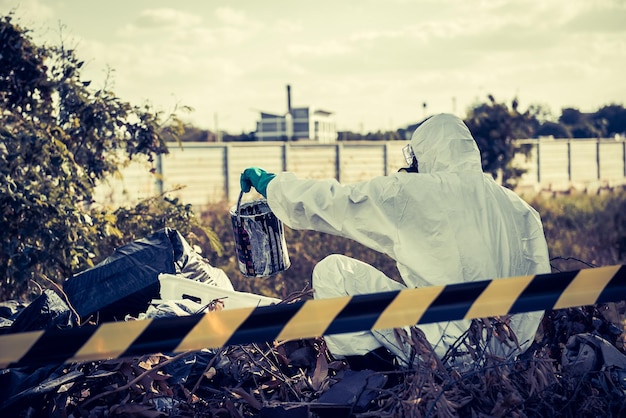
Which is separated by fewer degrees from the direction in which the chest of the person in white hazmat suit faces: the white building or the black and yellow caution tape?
the white building

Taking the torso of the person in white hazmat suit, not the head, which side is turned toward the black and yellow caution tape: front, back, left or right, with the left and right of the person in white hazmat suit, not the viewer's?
left

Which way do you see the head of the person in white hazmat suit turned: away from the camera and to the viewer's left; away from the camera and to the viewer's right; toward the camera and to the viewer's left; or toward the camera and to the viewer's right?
away from the camera and to the viewer's left

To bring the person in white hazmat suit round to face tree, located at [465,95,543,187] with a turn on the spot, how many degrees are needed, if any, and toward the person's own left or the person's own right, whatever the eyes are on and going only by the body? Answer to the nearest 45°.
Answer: approximately 45° to the person's own right

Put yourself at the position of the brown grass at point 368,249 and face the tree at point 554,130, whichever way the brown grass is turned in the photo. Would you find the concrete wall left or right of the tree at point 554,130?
left

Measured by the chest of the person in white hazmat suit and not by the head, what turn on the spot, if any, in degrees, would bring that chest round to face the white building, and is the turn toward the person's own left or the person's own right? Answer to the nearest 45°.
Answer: approximately 45° to the person's own right

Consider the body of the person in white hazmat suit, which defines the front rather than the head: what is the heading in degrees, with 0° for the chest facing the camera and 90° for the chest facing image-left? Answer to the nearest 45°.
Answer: approximately 135°

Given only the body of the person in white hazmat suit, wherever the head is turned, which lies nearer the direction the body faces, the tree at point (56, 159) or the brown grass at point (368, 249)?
the tree
